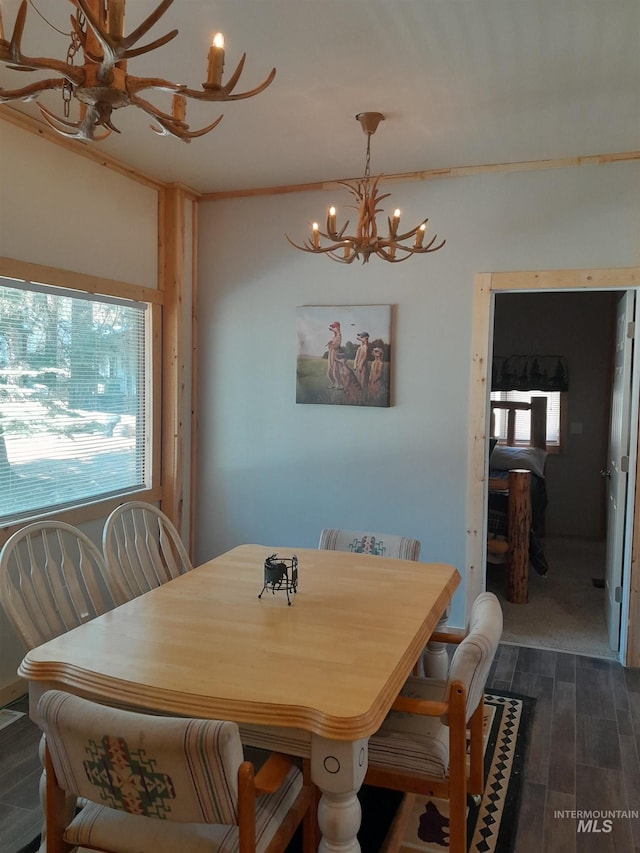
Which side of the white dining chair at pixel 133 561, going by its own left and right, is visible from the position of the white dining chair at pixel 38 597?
right

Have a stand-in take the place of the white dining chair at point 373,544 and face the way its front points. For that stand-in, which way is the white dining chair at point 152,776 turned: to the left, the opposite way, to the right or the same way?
the opposite way

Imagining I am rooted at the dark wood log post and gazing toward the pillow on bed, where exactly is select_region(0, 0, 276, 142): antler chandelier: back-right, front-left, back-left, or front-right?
back-left

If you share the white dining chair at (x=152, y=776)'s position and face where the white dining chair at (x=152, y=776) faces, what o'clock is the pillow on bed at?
The pillow on bed is roughly at 12 o'clock from the white dining chair.

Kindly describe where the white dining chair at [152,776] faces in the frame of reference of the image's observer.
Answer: facing away from the viewer and to the right of the viewer

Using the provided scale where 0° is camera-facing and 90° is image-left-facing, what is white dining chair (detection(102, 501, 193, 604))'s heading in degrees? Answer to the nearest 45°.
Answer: approximately 315°

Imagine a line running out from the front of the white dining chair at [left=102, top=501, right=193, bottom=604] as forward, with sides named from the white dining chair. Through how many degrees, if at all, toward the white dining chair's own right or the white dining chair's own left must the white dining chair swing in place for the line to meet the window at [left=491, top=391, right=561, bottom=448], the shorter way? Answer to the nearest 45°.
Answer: approximately 90° to the white dining chair's own left

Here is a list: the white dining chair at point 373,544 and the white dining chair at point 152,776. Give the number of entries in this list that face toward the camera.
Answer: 1

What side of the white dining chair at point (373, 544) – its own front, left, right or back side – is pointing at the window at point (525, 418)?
back
